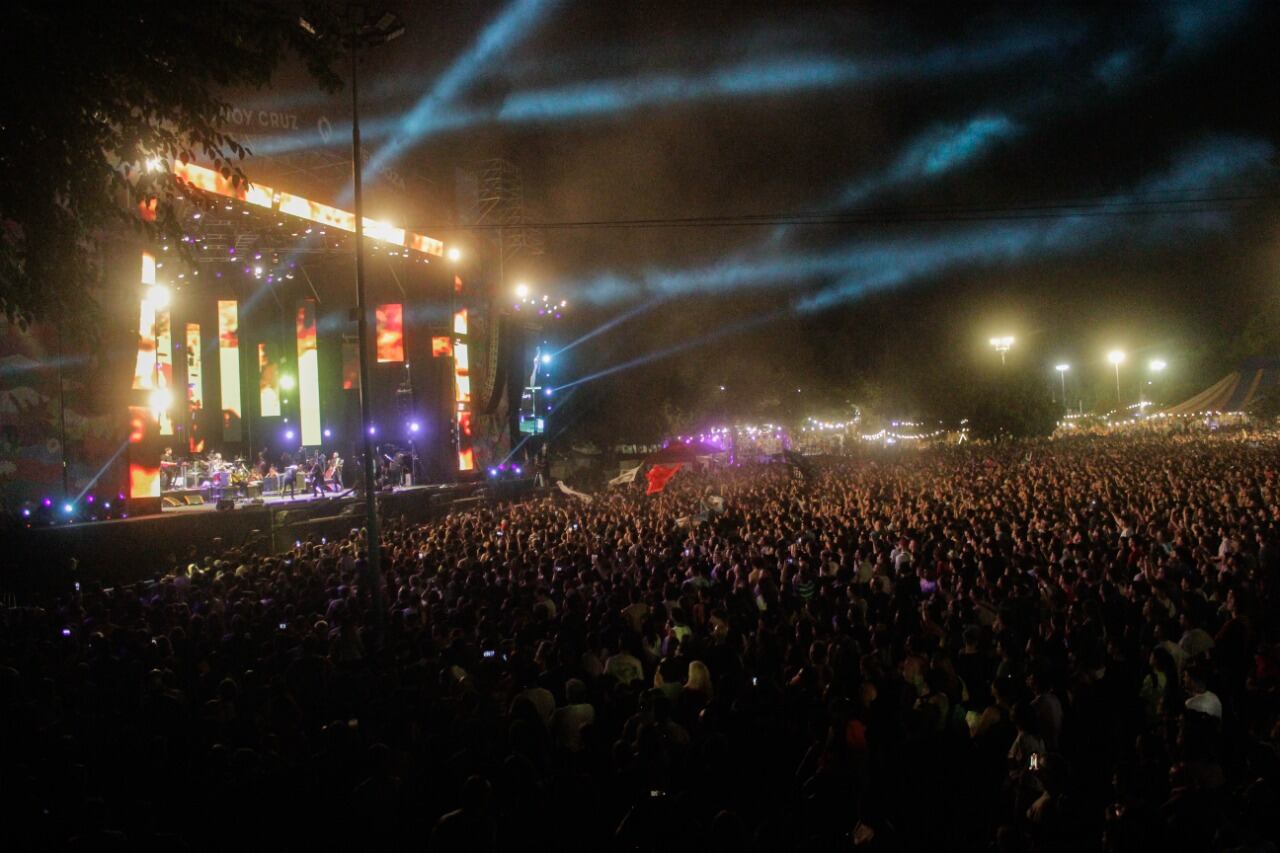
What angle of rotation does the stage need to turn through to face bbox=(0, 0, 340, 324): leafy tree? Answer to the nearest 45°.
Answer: approximately 45° to its right

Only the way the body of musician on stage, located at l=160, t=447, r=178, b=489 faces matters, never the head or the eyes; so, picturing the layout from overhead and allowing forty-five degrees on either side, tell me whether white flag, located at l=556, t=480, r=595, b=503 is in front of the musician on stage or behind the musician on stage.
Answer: in front

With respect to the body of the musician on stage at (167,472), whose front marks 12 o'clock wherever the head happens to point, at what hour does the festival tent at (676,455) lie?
The festival tent is roughly at 11 o'clock from the musician on stage.

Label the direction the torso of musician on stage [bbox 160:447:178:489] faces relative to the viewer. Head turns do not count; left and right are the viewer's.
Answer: facing the viewer and to the right of the viewer

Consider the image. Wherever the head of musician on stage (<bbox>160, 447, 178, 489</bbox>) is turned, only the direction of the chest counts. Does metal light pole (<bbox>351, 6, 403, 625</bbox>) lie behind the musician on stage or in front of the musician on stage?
in front

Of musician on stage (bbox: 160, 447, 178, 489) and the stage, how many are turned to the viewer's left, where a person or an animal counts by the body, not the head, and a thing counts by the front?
0

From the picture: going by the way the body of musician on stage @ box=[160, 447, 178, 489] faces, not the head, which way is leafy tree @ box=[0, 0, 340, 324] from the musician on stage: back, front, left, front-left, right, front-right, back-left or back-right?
front-right
